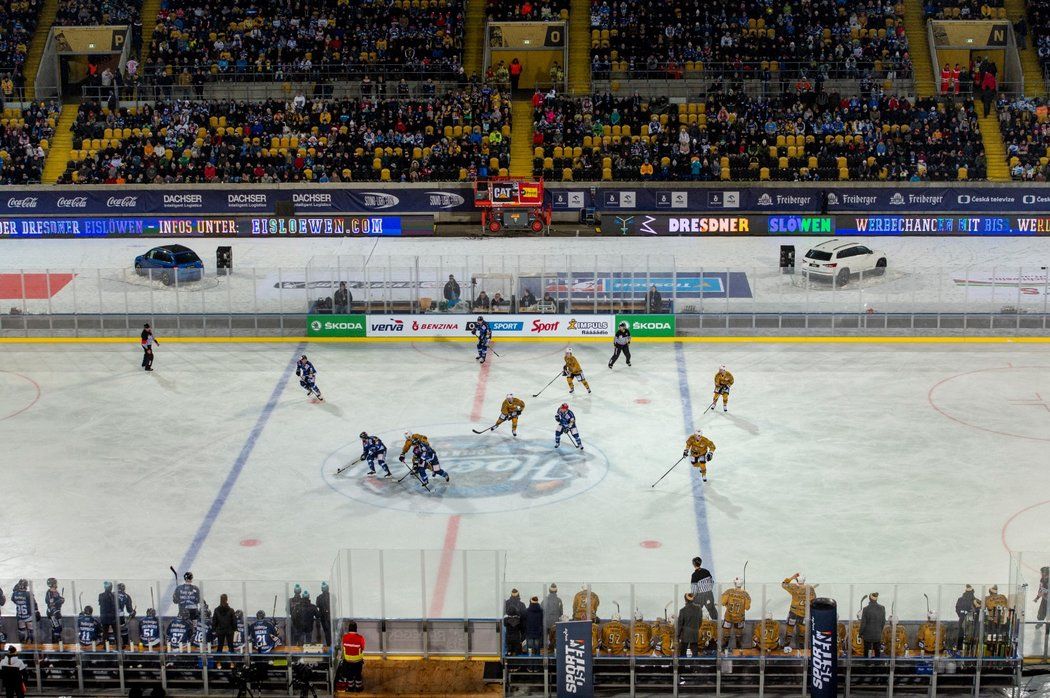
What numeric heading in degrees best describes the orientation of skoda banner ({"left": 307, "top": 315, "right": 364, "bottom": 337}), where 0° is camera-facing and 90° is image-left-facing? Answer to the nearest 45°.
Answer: approximately 0°

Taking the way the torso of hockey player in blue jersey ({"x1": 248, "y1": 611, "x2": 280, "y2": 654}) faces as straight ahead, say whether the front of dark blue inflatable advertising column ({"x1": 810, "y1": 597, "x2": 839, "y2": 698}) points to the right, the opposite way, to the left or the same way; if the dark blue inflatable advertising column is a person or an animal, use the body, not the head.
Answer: the opposite way

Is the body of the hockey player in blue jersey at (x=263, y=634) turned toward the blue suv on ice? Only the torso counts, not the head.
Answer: yes

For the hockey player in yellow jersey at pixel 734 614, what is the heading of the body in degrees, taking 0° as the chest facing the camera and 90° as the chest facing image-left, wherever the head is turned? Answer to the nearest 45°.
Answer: approximately 180°

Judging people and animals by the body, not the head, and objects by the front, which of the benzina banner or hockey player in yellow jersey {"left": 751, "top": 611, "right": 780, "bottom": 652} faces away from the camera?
the hockey player in yellow jersey

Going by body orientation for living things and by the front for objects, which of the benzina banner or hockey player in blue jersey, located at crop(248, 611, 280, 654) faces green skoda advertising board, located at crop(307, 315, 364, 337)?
the hockey player in blue jersey

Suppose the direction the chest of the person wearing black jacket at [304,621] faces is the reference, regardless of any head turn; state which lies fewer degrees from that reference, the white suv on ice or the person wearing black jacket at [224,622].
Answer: the white suv on ice

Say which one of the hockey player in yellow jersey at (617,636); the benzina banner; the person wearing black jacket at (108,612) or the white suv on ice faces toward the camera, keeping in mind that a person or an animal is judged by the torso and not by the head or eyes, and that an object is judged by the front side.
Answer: the benzina banner

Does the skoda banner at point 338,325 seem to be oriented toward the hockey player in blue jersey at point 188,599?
yes

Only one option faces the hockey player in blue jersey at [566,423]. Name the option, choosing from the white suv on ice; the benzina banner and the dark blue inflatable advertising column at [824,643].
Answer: the benzina banner

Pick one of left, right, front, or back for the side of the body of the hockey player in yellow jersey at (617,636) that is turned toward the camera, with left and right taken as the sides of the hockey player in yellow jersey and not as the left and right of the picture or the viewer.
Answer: back

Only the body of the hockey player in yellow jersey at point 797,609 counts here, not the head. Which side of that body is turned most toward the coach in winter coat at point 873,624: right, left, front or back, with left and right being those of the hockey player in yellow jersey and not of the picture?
right

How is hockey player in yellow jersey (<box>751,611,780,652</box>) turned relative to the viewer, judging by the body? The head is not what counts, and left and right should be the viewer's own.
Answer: facing away from the viewer

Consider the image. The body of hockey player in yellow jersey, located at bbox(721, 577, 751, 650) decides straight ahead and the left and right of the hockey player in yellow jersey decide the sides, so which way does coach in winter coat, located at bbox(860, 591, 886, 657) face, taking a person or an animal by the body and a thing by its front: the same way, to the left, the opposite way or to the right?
the same way

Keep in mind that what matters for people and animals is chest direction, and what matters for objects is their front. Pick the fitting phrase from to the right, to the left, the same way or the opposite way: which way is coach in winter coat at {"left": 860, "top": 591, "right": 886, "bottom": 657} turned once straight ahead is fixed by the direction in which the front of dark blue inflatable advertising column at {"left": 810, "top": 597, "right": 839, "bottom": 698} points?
the opposite way

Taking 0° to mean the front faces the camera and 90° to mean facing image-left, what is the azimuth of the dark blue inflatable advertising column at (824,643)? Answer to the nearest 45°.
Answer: approximately 0°

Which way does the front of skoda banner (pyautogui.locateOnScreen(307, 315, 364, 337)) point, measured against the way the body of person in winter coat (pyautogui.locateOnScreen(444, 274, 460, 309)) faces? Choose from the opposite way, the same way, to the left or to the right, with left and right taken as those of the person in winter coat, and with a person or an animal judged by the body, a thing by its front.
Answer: the same way

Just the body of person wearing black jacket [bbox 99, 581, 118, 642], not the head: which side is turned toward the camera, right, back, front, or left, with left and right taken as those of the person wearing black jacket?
back

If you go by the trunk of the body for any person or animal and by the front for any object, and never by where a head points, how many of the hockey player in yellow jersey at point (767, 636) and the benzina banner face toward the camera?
1

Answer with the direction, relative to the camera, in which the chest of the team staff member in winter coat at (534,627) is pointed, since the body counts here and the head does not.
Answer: away from the camera

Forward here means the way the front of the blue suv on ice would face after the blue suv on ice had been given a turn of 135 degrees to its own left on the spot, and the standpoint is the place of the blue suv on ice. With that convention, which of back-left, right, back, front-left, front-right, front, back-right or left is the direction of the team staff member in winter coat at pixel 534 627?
front

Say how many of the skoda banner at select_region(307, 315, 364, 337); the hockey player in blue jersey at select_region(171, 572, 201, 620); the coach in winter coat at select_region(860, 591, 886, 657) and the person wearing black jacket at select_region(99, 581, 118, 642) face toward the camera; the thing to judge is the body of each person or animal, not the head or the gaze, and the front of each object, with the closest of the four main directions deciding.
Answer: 1

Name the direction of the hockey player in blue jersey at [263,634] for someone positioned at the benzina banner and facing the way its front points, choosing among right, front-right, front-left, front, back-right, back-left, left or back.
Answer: front
